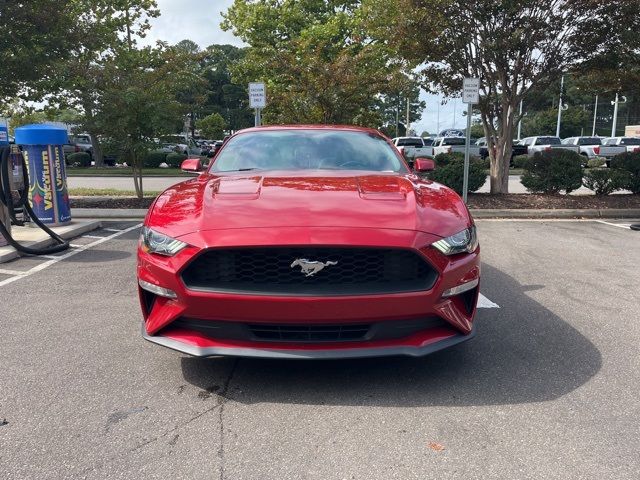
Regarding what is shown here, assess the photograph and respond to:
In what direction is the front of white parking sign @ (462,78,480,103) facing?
toward the camera

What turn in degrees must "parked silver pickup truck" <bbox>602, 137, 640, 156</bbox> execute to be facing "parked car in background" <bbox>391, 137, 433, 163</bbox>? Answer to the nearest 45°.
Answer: approximately 90° to its left

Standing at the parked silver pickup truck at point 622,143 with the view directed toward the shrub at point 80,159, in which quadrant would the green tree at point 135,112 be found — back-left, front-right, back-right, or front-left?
front-left

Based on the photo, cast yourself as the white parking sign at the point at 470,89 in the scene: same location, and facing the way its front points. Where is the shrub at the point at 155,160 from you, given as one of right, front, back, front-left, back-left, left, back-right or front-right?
back-right

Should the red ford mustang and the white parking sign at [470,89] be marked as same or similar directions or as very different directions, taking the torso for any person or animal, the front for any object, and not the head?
same or similar directions

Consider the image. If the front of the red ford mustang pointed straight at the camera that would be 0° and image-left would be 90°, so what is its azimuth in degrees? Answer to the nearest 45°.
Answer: approximately 0°

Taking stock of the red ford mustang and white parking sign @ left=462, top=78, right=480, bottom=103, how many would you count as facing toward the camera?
2

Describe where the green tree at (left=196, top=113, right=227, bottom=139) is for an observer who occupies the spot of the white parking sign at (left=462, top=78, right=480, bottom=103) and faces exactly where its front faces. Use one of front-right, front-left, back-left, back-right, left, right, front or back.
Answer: back-right

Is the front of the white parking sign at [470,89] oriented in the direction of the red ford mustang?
yes

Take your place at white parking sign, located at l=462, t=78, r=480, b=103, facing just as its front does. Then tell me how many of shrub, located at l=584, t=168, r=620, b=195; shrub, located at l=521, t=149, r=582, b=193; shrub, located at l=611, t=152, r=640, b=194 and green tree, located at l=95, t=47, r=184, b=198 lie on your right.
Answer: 1

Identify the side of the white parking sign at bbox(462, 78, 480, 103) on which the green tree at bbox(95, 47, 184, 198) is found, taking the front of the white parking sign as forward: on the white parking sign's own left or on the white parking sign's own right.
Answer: on the white parking sign's own right

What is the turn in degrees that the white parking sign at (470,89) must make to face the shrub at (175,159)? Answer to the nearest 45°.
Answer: approximately 135° to its right
